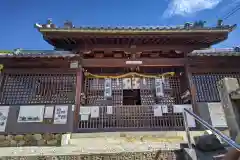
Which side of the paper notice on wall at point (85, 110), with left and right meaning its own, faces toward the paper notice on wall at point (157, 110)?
left

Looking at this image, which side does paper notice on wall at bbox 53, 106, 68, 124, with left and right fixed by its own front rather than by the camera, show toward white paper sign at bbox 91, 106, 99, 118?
left

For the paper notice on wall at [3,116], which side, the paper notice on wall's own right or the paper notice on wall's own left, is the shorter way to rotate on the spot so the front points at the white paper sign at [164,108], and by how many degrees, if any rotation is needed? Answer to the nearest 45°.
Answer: approximately 45° to the paper notice on wall's own left

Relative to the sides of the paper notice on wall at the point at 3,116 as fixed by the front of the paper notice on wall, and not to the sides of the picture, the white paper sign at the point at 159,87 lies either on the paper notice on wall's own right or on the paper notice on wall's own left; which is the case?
on the paper notice on wall's own left

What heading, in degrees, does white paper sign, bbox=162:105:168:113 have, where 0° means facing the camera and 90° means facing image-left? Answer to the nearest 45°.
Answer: approximately 0°

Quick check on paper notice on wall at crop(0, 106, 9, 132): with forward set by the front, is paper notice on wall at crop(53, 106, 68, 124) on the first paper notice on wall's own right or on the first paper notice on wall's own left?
on the first paper notice on wall's own left
